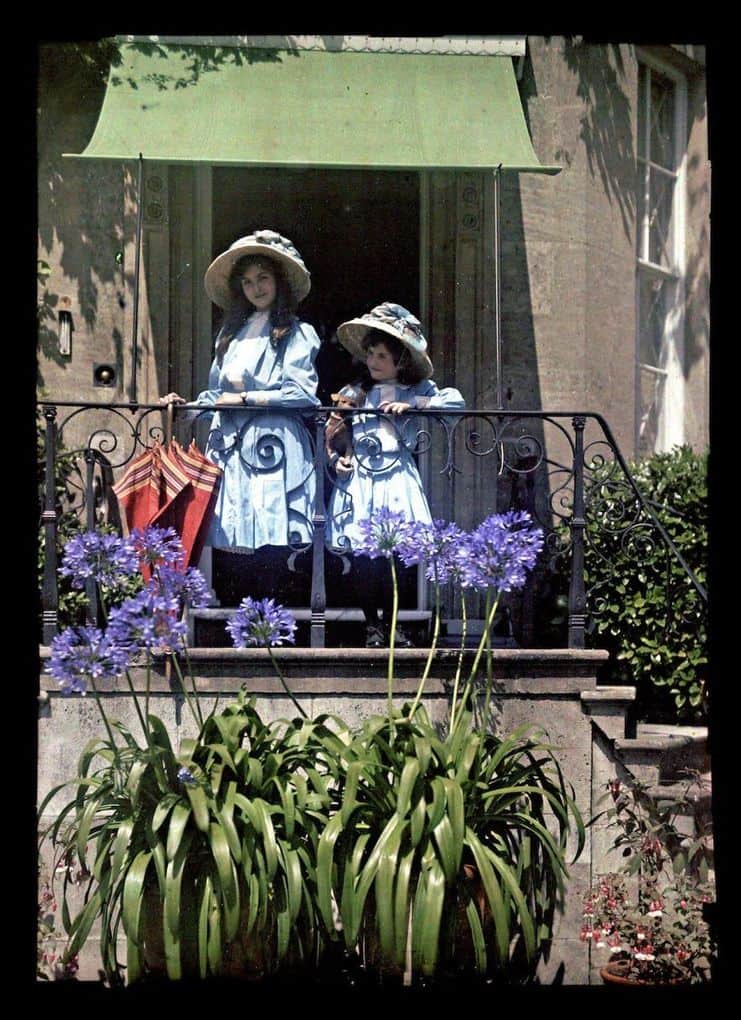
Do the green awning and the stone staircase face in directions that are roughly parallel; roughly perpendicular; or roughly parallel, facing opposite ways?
roughly perpendicular

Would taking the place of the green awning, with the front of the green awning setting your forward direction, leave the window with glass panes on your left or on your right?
on your left

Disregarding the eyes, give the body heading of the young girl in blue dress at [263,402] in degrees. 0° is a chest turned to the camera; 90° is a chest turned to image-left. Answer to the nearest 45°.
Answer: approximately 45°

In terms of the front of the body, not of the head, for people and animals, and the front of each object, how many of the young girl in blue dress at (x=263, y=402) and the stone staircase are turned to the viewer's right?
1

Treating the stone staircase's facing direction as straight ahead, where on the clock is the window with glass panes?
The window with glass panes is roughly at 9 o'clock from the stone staircase.

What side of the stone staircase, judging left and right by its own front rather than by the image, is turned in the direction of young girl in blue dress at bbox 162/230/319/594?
back

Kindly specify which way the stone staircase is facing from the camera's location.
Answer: facing to the right of the viewer

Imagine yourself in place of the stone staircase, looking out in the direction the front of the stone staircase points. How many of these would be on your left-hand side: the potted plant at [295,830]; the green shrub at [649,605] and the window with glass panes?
2
